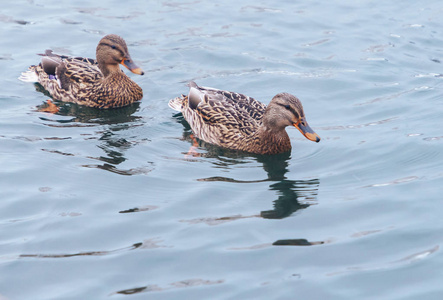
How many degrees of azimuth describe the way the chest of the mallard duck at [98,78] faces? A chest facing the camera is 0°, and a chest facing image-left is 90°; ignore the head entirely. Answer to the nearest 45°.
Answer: approximately 315°

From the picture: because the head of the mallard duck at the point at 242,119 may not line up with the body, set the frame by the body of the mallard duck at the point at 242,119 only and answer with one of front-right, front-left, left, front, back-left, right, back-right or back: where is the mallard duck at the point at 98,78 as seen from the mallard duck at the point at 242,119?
back

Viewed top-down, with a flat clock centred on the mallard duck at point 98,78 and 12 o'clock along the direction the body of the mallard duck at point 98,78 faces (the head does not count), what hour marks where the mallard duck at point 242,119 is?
the mallard duck at point 242,119 is roughly at 12 o'clock from the mallard duck at point 98,78.

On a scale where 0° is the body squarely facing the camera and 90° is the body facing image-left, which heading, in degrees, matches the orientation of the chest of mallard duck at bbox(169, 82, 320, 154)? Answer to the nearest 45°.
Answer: approximately 315°
